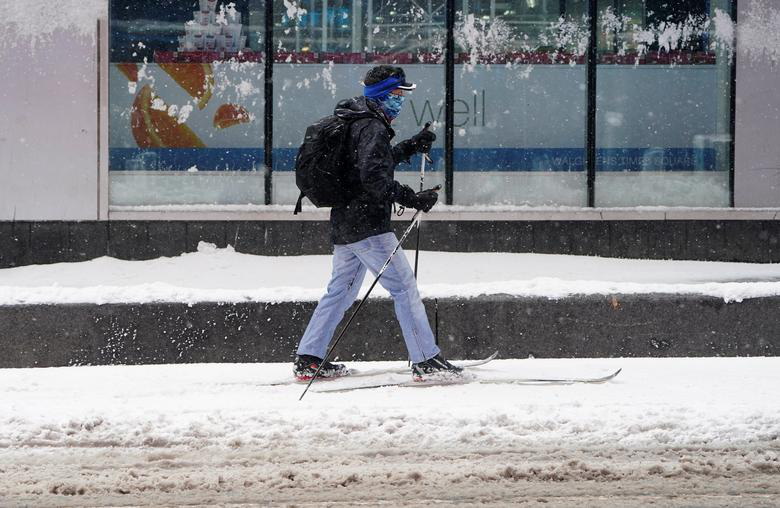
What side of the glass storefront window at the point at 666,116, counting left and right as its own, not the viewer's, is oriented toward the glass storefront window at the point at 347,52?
right

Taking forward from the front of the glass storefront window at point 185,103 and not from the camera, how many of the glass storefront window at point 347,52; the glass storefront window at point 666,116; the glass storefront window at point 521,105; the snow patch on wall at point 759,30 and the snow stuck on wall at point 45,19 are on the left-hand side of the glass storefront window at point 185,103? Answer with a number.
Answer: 4

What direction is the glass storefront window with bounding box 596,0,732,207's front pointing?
toward the camera

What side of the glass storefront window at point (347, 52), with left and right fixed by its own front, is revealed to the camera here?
front

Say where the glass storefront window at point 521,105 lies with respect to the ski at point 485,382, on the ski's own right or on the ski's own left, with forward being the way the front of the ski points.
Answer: on the ski's own left

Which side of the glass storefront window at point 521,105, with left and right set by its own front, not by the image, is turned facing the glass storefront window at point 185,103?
right

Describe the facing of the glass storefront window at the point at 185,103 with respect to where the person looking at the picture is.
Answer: facing the viewer

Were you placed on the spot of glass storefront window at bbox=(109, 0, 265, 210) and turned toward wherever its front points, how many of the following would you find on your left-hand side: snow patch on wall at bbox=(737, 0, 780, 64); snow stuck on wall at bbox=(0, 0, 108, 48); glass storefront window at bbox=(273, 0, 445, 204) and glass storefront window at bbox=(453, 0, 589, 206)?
3

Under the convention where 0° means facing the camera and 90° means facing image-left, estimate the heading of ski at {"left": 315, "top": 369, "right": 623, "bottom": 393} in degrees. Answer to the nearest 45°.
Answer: approximately 270°

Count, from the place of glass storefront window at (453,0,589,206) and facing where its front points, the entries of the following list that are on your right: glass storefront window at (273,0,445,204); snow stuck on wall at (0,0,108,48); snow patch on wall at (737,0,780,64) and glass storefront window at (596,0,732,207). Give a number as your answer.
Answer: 2

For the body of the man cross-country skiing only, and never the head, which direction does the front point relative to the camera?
to the viewer's right

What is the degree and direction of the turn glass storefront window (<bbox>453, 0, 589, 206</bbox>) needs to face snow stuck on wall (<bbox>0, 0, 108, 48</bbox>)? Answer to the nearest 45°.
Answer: approximately 90° to its right

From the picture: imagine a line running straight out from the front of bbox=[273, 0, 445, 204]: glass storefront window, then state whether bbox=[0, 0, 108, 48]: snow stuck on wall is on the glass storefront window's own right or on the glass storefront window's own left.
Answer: on the glass storefront window's own right

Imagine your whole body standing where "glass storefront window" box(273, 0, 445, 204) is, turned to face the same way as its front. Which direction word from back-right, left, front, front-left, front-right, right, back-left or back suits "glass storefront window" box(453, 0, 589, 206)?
left

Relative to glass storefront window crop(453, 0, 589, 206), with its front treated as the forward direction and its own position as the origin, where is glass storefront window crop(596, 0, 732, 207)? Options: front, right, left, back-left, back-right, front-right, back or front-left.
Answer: left
